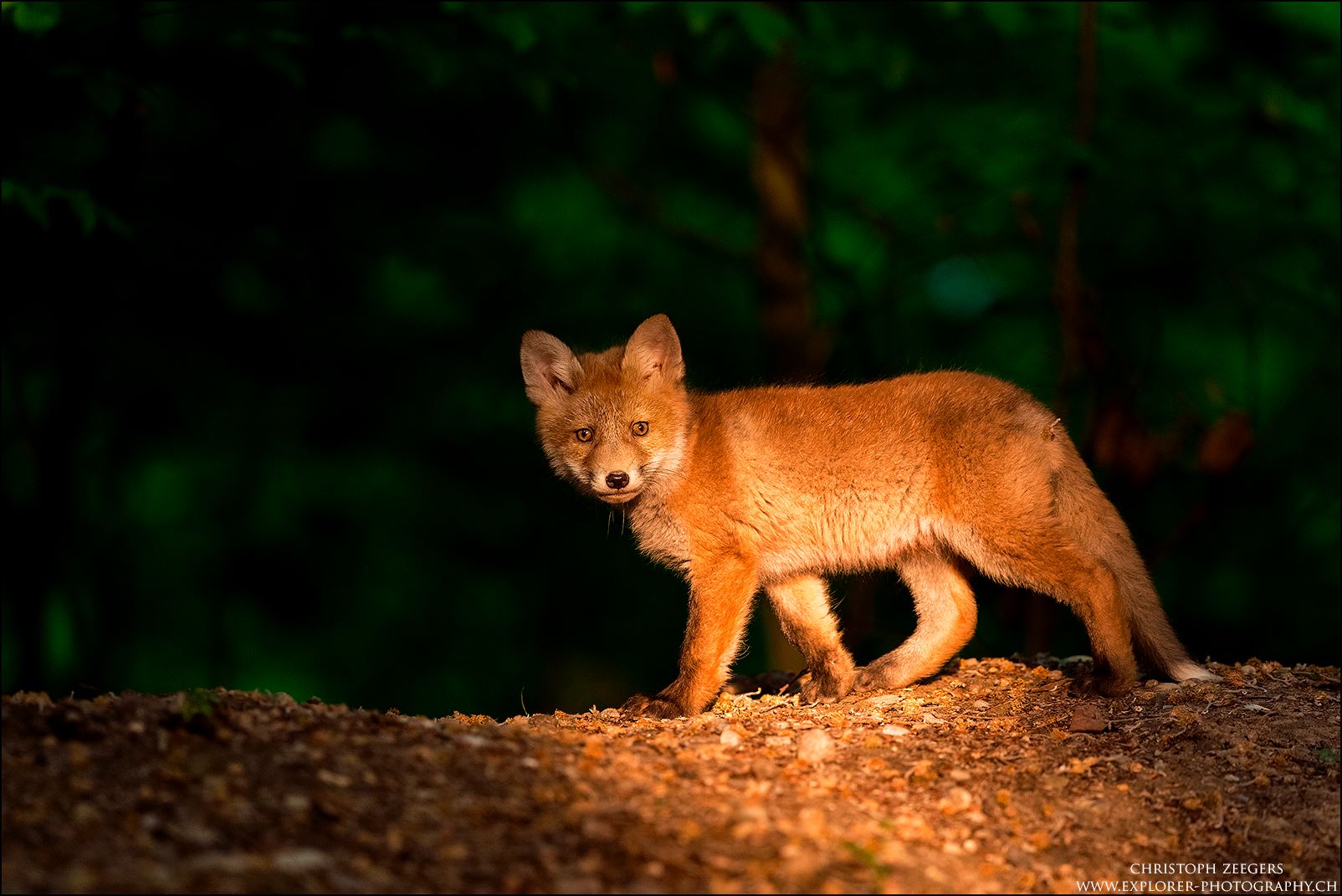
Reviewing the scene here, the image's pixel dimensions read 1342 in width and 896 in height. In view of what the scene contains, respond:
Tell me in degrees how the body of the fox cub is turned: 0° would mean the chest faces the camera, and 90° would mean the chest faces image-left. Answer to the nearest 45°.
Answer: approximately 90°

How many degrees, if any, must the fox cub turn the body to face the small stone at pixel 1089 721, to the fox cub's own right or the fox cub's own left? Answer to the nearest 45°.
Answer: approximately 135° to the fox cub's own left

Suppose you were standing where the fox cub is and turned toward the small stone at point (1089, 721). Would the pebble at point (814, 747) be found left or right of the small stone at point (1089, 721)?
right

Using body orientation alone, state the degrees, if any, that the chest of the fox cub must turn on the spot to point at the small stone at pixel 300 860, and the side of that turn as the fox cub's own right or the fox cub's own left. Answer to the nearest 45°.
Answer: approximately 90° to the fox cub's own left

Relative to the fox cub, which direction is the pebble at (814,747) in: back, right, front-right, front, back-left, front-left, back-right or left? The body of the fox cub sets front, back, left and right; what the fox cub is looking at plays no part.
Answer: left
